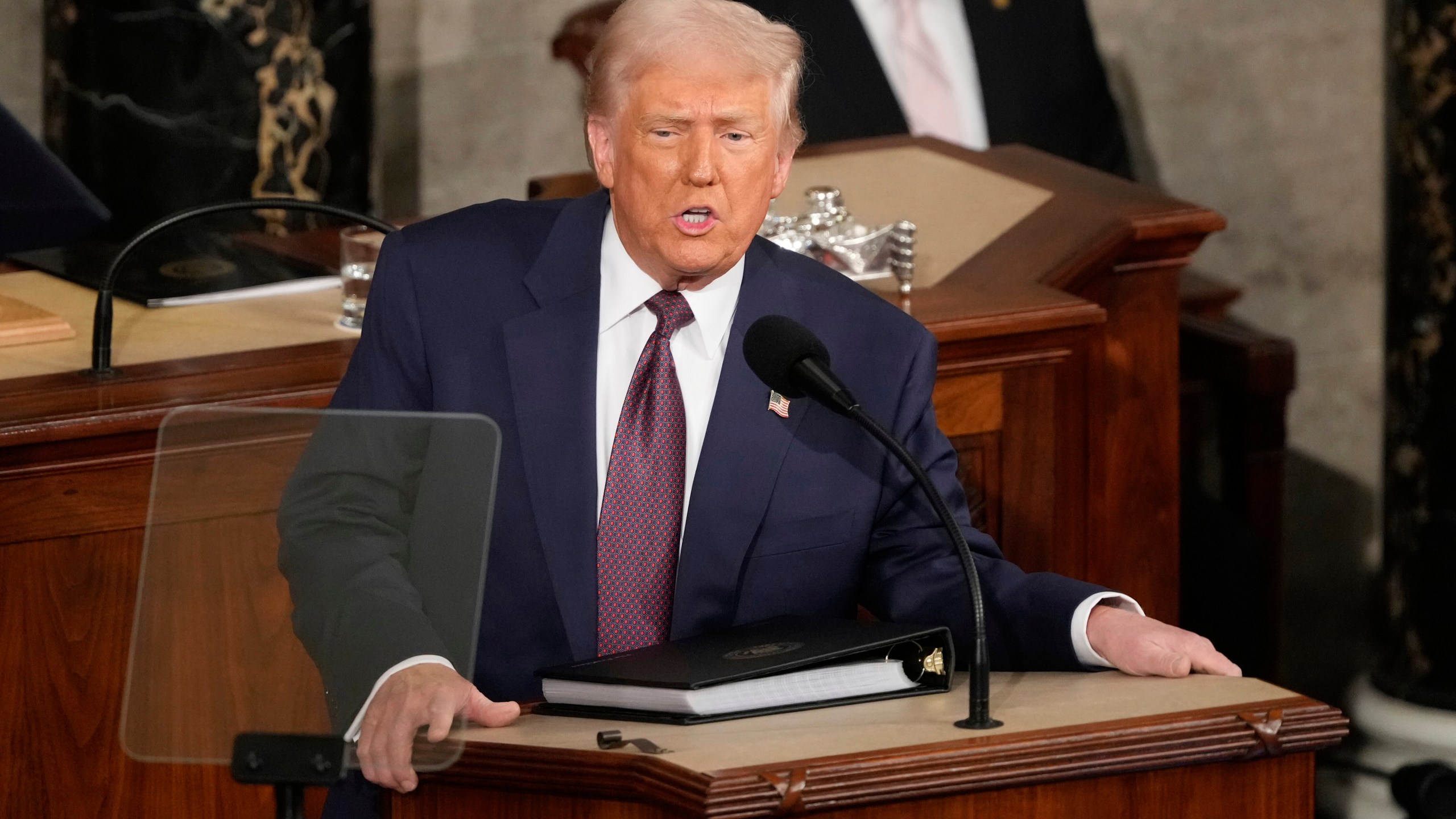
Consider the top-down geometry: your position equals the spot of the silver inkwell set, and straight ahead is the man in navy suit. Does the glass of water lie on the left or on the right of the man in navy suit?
right

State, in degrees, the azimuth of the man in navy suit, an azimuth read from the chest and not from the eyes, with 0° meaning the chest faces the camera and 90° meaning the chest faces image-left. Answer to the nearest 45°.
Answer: approximately 0°

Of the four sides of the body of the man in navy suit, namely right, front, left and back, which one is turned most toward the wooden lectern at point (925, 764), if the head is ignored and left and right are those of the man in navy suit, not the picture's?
front

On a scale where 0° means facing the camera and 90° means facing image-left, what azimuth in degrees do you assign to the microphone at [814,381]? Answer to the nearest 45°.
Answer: approximately 135°

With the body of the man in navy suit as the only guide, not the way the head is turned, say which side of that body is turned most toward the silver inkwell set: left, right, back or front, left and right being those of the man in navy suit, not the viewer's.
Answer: back

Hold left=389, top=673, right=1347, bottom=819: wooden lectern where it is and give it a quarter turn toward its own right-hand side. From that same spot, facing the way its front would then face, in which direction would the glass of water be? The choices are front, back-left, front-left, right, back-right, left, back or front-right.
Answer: right

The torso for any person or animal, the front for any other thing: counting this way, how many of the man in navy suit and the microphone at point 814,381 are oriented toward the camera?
1
